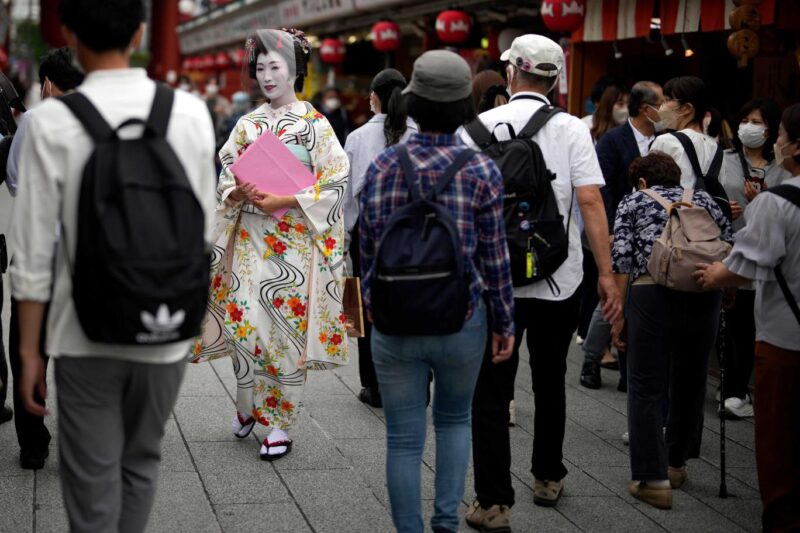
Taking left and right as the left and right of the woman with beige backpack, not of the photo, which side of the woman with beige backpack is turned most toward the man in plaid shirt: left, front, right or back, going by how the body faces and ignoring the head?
left

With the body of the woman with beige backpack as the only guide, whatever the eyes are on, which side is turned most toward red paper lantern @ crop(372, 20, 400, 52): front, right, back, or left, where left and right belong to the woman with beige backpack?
front

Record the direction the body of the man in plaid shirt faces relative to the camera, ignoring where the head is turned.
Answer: away from the camera

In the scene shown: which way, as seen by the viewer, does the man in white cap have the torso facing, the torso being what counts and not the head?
away from the camera

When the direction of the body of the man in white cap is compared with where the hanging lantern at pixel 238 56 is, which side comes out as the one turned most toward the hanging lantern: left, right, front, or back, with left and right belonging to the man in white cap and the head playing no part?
front

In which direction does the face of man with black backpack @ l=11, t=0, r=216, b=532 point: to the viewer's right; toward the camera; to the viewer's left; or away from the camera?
away from the camera

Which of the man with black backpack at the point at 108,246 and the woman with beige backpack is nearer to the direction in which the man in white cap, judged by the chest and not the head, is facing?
the woman with beige backpack

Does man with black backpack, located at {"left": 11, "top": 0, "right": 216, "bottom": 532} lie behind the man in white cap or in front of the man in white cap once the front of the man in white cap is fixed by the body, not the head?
behind

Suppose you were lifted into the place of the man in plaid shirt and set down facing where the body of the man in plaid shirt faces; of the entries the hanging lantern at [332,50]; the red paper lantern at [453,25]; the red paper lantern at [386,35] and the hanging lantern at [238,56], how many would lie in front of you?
4

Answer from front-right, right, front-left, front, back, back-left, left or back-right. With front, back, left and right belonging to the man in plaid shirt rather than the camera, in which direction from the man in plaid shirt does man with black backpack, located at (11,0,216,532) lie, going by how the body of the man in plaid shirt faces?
back-left

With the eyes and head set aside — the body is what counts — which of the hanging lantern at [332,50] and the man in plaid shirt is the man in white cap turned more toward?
the hanging lantern

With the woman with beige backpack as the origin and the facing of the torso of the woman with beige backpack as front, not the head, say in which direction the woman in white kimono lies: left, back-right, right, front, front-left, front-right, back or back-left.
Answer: front-left

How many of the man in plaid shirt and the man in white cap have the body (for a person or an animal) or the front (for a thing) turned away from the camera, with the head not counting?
2

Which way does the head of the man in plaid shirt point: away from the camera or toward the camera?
away from the camera

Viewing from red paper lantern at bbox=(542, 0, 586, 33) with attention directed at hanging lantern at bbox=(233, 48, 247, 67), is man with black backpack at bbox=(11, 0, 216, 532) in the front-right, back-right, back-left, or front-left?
back-left
